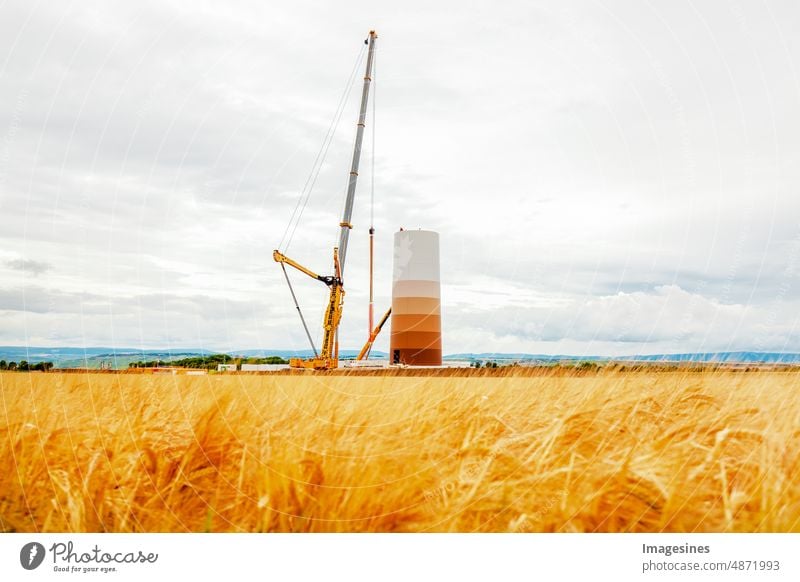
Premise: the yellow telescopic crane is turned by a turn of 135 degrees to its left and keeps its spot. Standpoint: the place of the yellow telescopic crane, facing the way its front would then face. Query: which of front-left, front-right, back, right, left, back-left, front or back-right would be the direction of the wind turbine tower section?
back

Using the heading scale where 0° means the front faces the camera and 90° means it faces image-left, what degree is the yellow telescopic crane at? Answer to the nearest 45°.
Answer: approximately 270°
